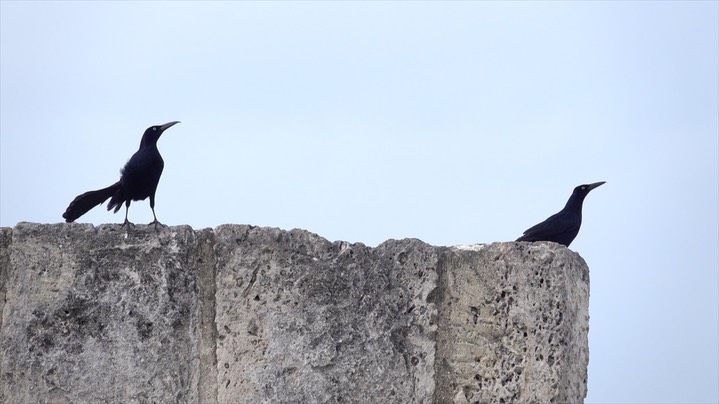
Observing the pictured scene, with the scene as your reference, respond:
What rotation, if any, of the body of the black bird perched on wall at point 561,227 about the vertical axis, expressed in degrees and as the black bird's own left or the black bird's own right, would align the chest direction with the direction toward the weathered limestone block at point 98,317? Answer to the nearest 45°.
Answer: approximately 135° to the black bird's own right

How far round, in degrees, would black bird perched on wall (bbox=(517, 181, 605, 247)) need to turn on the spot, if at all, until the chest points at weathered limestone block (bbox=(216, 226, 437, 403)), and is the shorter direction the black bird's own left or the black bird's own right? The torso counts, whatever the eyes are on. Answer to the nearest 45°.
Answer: approximately 135° to the black bird's own right

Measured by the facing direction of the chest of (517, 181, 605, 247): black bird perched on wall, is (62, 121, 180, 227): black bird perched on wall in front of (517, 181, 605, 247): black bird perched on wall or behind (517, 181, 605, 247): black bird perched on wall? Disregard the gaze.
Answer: behind

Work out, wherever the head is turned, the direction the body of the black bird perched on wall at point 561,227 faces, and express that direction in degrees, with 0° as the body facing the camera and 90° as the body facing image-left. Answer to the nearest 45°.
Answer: approximately 270°
